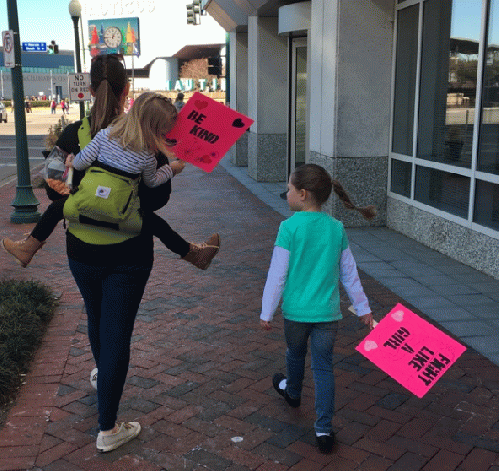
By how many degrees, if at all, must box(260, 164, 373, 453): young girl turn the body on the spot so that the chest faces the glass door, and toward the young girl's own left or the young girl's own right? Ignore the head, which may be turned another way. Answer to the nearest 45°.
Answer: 0° — they already face it

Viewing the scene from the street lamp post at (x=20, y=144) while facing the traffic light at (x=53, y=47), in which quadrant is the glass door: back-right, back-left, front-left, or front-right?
front-right

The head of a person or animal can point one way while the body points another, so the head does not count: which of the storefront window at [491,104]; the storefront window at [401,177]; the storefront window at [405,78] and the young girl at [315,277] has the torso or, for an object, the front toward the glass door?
the young girl

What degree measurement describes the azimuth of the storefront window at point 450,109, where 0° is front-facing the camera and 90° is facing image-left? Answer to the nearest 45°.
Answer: approximately 45°

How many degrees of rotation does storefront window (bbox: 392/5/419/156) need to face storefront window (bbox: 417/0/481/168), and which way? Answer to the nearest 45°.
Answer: approximately 90° to its left

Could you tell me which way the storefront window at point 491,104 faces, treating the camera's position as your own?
facing the viewer and to the left of the viewer

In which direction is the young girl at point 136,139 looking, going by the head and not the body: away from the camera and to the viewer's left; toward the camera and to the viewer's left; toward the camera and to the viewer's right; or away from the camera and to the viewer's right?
away from the camera and to the viewer's right

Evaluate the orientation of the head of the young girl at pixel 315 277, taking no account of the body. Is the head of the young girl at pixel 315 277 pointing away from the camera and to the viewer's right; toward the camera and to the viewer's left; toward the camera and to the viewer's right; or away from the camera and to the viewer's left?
away from the camera and to the viewer's left

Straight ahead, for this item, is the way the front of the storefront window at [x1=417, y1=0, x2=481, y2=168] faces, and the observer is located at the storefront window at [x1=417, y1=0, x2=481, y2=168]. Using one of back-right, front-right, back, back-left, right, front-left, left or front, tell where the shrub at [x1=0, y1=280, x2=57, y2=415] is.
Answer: front

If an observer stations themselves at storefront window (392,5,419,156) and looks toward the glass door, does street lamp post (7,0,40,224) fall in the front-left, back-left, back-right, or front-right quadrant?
front-left

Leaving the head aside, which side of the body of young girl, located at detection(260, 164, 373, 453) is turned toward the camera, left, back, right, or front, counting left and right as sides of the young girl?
back

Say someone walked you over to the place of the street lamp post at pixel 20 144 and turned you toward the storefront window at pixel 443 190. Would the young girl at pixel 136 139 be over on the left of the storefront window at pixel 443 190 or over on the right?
right

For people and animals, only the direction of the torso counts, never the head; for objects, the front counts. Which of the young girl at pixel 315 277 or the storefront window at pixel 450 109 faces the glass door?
the young girl

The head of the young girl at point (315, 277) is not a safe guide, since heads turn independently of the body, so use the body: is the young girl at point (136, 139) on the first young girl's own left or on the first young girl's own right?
on the first young girl's own left

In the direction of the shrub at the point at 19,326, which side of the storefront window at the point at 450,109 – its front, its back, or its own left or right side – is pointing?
front

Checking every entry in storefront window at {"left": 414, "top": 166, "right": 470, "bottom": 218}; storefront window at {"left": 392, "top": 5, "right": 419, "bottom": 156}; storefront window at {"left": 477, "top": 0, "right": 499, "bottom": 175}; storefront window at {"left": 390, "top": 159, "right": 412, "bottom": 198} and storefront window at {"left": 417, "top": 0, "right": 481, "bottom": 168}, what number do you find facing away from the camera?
0

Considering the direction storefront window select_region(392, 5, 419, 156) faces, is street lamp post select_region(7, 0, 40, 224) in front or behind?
in front

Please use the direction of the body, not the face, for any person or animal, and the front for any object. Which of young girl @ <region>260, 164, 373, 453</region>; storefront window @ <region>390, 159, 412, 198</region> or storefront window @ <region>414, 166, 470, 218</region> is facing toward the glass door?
the young girl

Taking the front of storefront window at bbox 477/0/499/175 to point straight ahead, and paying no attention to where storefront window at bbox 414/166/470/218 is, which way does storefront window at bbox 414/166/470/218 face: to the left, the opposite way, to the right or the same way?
the same way

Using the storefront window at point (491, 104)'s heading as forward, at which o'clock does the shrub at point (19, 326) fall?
The shrub is roughly at 12 o'clock from the storefront window.

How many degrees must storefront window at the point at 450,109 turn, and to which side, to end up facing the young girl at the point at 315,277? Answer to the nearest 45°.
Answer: approximately 45° to its left
